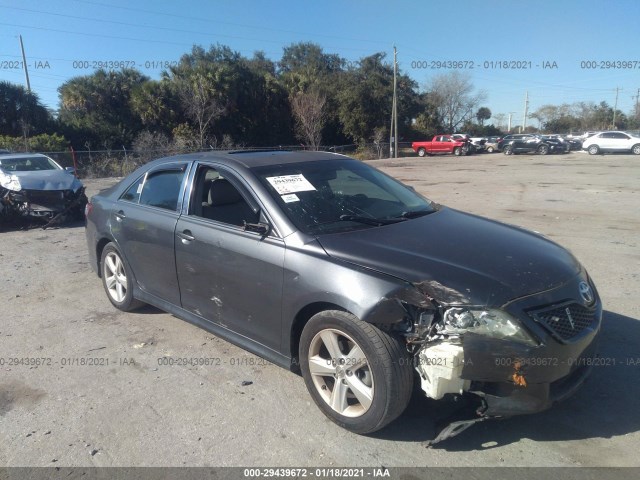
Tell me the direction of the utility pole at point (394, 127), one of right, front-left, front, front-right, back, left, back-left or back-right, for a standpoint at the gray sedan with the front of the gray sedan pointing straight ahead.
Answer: back-left

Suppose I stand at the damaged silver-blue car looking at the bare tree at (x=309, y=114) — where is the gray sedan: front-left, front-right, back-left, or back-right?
back-right

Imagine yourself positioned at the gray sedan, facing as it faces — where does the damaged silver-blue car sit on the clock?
The damaged silver-blue car is roughly at 6 o'clock from the gray sedan.
